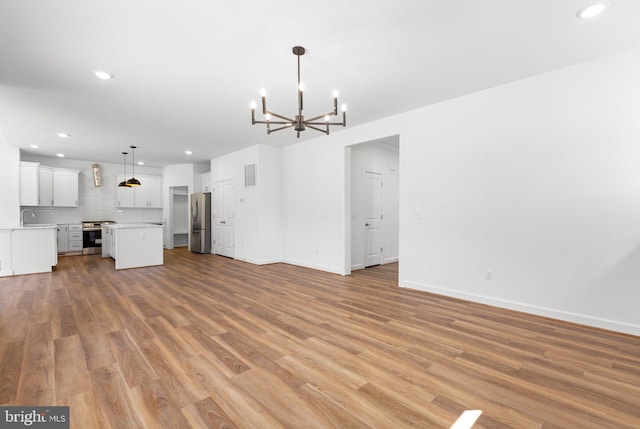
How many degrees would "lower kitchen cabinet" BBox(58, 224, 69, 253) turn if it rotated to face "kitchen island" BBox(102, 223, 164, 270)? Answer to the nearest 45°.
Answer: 0° — it already faces it

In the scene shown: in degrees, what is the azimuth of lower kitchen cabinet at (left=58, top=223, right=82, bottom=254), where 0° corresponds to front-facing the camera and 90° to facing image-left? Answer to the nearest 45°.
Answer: approximately 0°

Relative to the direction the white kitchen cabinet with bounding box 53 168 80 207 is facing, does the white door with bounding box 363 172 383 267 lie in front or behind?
in front

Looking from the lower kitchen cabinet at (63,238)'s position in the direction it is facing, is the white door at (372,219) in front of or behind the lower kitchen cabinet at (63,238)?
in front

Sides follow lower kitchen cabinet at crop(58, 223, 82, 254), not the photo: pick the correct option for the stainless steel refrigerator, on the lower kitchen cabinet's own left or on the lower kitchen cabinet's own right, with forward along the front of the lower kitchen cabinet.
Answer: on the lower kitchen cabinet's own left

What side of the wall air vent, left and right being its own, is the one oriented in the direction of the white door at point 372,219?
left

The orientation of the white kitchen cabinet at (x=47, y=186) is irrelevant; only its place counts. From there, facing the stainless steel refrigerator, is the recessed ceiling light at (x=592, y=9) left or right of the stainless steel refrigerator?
right

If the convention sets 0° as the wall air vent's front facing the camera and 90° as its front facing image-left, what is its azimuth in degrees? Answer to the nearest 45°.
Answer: approximately 45°
